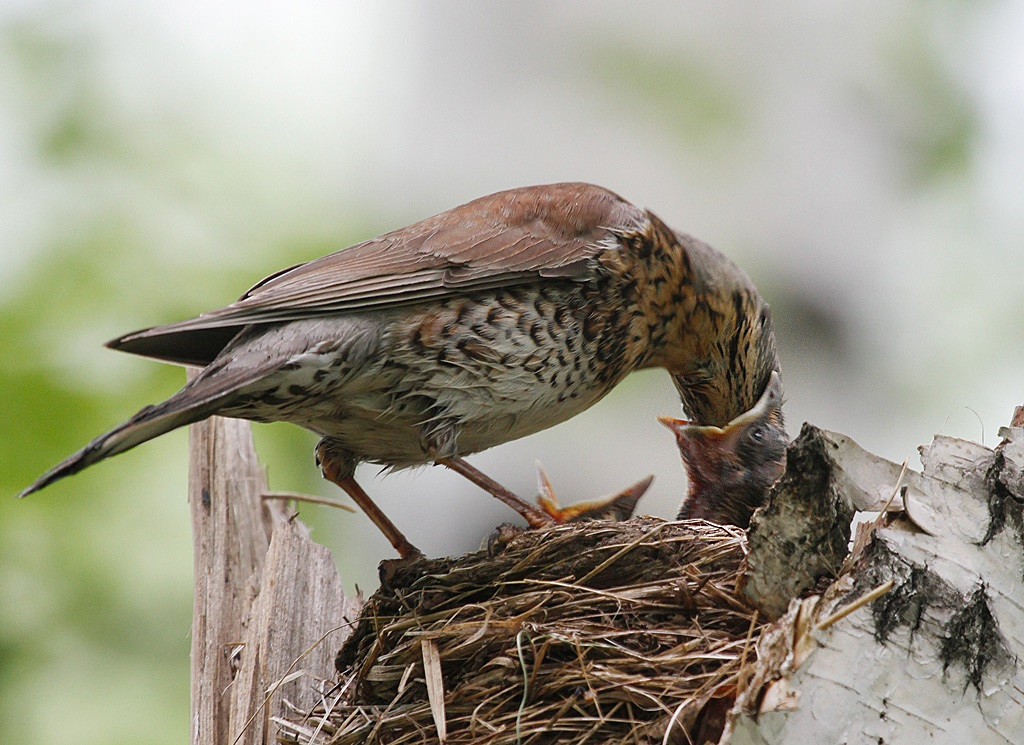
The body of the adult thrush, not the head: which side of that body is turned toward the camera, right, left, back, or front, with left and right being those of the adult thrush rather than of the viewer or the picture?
right
